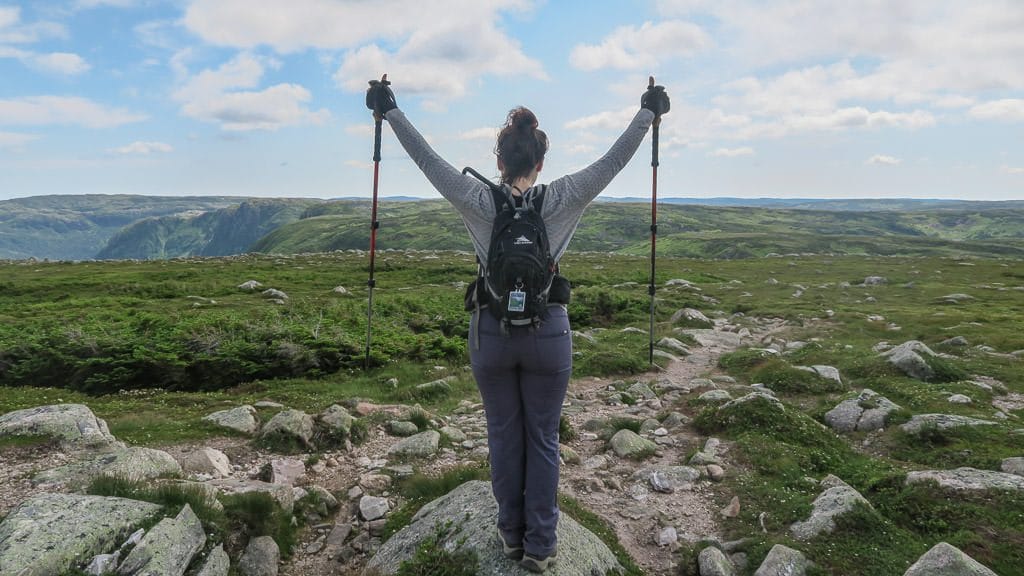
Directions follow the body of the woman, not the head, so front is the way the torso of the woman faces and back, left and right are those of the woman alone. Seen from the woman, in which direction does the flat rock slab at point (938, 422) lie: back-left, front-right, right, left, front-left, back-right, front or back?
front-right

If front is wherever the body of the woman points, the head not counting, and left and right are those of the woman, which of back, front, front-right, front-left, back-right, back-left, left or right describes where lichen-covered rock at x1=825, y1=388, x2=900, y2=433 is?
front-right

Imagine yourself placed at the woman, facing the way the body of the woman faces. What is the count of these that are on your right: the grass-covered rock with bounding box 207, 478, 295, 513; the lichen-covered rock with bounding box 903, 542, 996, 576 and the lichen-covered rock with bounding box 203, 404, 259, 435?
1

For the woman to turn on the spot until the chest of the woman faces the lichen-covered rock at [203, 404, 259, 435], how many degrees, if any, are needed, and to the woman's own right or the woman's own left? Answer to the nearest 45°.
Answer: approximately 45° to the woman's own left

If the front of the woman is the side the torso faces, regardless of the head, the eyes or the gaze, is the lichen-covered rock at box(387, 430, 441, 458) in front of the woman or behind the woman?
in front

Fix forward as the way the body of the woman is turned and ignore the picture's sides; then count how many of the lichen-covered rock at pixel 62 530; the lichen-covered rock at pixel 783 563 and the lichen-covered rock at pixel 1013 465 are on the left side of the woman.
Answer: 1

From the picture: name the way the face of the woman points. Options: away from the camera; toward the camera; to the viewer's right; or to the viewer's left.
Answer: away from the camera

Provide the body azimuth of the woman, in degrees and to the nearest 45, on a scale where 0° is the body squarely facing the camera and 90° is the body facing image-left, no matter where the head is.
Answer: approximately 180°

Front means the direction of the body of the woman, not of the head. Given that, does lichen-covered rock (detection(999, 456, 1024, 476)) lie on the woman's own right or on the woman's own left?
on the woman's own right

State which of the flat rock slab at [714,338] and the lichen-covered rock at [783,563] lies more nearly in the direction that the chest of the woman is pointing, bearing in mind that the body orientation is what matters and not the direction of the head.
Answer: the flat rock slab

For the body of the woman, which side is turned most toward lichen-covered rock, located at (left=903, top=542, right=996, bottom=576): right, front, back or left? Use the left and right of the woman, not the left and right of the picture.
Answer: right
